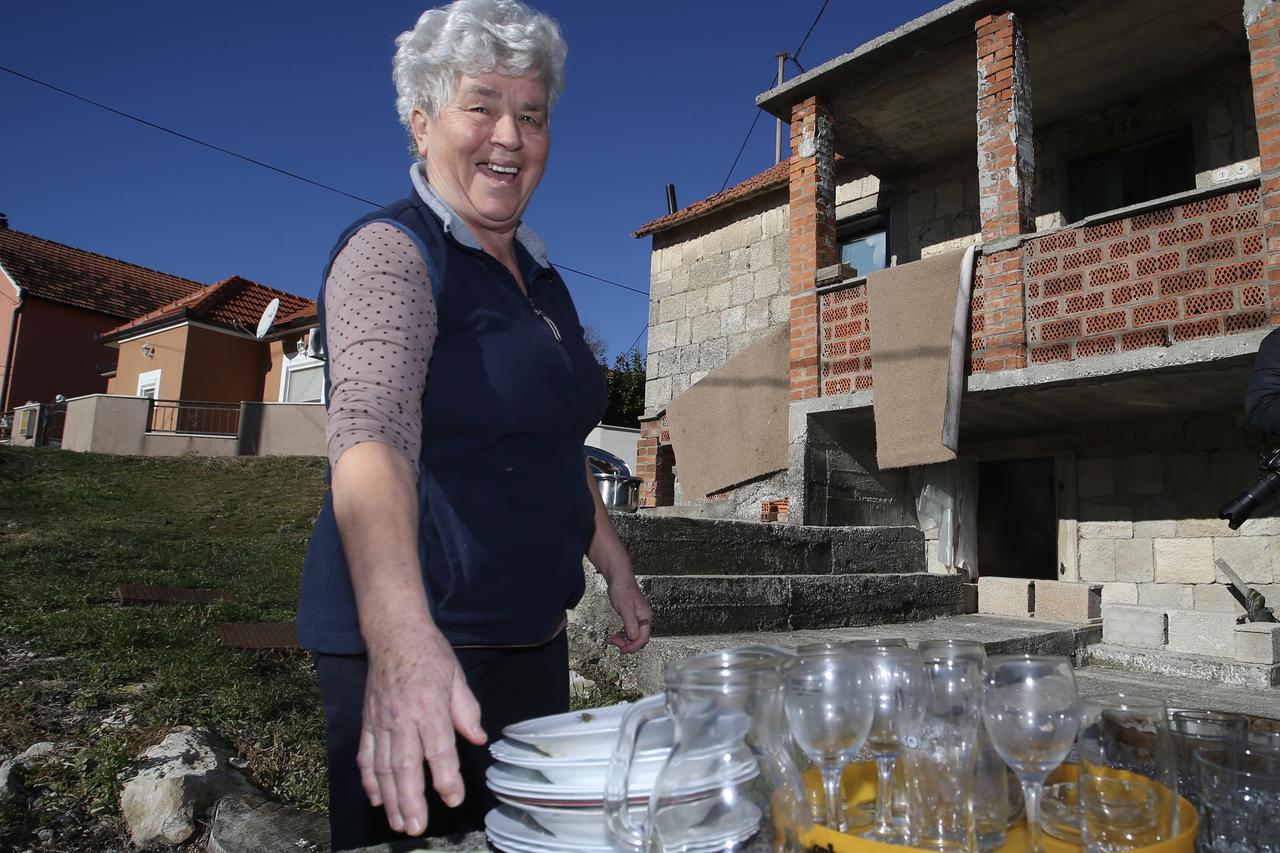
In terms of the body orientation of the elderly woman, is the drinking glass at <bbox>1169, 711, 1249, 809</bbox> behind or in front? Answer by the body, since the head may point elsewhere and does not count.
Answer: in front

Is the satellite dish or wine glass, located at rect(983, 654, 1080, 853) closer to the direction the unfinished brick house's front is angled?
the wine glass

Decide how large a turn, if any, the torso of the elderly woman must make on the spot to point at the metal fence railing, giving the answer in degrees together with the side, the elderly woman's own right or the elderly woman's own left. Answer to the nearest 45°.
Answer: approximately 135° to the elderly woman's own left

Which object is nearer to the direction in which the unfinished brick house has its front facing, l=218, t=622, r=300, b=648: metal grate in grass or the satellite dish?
the metal grate in grass

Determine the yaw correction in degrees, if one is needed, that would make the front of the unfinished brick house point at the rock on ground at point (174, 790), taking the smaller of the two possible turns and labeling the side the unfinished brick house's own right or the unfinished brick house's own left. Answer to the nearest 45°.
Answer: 0° — it already faces it

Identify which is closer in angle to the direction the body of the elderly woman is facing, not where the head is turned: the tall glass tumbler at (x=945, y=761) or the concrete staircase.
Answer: the tall glass tumbler

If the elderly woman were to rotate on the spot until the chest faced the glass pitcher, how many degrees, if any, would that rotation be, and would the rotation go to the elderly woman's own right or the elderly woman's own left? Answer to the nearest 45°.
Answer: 0° — they already face it

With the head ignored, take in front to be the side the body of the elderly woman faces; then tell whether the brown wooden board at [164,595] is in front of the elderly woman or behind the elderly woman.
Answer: behind

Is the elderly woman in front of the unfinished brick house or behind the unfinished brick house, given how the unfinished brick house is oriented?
in front

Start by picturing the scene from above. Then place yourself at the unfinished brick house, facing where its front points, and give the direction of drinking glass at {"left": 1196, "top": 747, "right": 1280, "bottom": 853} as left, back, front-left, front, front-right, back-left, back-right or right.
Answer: front-left

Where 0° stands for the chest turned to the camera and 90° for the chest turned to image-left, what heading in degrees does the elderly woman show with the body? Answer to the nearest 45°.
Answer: approximately 315°

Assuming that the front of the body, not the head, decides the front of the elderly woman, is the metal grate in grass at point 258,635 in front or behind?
behind

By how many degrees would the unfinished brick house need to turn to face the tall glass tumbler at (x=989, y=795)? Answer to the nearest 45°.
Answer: approximately 45° to its left

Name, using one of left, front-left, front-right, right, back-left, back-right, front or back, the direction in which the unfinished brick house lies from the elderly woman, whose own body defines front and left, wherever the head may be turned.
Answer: left

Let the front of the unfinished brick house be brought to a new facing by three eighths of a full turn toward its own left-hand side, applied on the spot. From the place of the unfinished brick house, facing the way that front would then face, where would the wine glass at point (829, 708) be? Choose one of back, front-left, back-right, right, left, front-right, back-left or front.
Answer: right

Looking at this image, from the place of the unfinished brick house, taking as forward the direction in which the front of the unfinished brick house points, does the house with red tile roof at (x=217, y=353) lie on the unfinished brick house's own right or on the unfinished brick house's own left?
on the unfinished brick house's own right

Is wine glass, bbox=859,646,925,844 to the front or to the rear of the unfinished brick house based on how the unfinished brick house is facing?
to the front
